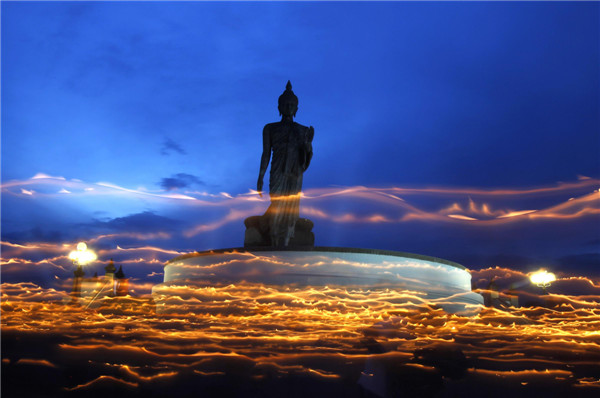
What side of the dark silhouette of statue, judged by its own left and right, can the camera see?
front
